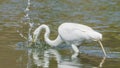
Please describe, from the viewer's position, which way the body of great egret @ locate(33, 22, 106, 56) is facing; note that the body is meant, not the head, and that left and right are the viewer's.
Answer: facing to the left of the viewer
